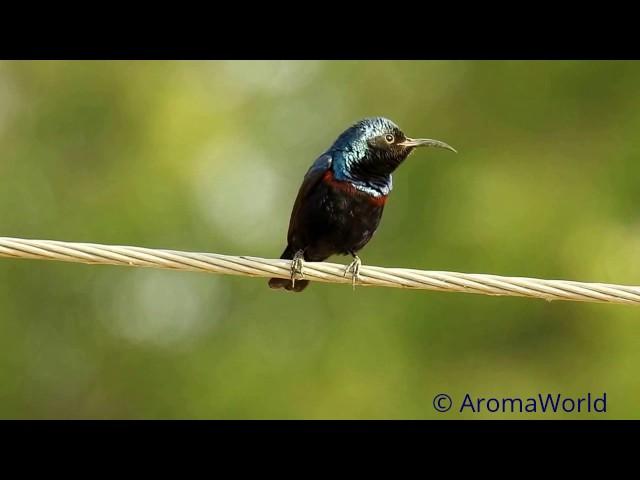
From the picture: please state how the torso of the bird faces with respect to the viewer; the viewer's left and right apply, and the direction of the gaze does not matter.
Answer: facing the viewer and to the right of the viewer
